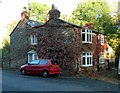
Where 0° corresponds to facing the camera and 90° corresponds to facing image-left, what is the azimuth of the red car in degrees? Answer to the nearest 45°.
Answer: approximately 135°
